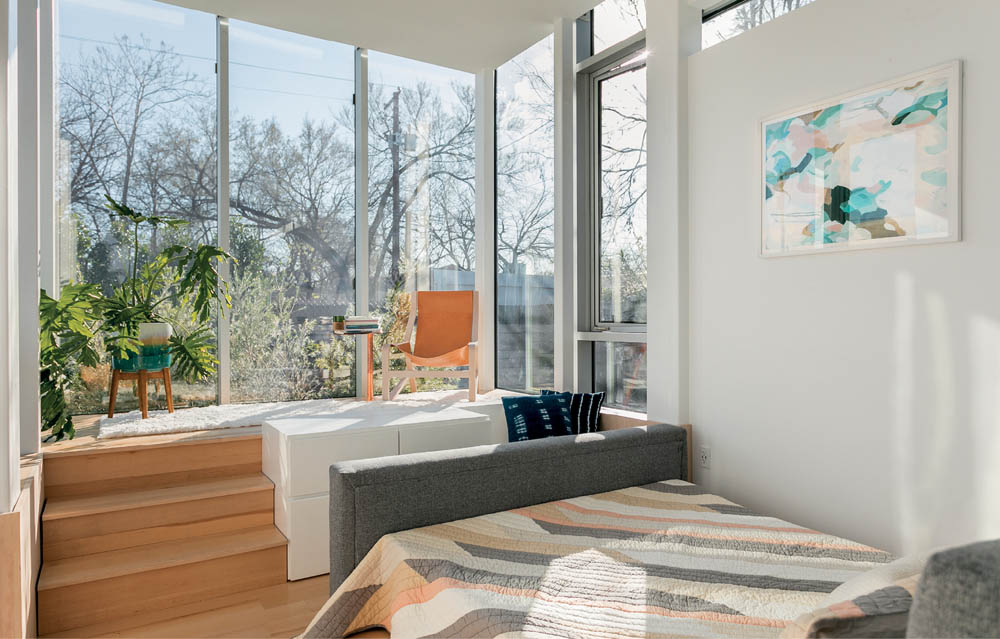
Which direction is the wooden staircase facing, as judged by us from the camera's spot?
facing the viewer and to the right of the viewer

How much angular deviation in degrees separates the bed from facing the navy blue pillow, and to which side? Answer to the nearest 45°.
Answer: approximately 135° to its left

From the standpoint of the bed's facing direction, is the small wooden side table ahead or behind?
behind

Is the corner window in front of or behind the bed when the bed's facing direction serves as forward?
behind

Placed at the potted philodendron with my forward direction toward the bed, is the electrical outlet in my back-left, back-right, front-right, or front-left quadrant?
front-left

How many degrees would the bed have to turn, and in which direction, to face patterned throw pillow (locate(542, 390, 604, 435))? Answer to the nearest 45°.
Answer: approximately 135° to its left

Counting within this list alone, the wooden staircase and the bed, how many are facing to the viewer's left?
0
